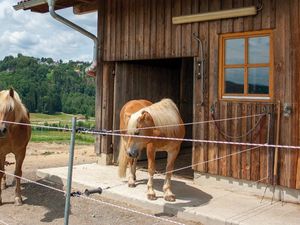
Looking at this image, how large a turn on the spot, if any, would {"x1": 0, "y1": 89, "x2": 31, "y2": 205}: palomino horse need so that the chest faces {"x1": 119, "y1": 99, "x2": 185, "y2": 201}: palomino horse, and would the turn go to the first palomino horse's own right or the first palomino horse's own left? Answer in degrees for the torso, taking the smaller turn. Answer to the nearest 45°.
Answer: approximately 45° to the first palomino horse's own left

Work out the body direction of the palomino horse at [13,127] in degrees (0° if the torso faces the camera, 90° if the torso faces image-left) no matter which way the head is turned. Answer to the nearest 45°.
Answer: approximately 0°

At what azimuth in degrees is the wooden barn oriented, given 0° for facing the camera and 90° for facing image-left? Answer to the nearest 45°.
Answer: approximately 45°

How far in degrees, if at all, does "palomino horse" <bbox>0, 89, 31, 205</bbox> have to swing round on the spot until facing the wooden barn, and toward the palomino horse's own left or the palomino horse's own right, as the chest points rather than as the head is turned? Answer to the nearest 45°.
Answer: approximately 90° to the palomino horse's own left
